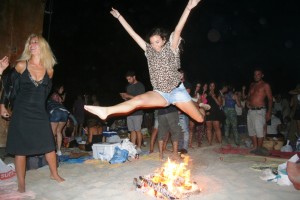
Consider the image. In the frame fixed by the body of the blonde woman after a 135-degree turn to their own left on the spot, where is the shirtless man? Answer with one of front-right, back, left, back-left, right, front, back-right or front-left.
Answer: front-right

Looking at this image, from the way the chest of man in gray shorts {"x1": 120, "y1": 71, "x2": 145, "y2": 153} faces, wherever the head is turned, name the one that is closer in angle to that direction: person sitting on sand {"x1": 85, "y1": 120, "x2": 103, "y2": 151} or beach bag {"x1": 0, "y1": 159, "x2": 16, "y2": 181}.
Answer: the beach bag

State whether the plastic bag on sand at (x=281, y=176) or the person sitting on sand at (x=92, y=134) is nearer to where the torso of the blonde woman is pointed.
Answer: the plastic bag on sand

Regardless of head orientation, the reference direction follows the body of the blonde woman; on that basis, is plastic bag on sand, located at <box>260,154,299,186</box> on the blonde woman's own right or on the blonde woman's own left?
on the blonde woman's own left

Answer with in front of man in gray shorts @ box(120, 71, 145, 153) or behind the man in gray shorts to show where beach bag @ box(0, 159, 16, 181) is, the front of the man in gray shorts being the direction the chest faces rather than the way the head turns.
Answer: in front

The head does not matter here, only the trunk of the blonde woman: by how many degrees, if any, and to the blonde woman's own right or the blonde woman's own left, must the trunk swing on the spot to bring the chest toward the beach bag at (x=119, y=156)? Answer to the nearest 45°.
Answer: approximately 135° to the blonde woman's own left

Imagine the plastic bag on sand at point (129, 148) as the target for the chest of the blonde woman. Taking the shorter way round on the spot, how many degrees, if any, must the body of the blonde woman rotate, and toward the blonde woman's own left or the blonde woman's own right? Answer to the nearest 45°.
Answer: approximately 135° to the blonde woman's own left

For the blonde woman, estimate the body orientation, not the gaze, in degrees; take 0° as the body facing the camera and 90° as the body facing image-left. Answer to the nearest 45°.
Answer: approximately 0°

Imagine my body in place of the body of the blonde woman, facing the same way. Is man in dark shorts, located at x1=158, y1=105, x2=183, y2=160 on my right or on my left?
on my left

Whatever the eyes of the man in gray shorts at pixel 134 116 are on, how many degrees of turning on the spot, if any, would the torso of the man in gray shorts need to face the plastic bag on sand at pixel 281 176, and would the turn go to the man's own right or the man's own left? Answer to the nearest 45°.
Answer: approximately 90° to the man's own left

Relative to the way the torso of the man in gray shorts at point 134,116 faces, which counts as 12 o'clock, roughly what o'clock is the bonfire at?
The bonfire is roughly at 10 o'clock from the man in gray shorts.

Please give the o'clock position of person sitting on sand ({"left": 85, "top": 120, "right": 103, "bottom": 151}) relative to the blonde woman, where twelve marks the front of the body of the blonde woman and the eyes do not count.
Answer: The person sitting on sand is roughly at 7 o'clock from the blonde woman.

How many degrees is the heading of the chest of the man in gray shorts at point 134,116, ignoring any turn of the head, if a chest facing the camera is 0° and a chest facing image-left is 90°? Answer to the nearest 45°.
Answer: approximately 45°

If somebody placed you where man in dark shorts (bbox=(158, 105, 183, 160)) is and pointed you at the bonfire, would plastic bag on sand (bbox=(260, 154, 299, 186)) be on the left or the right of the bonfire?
left

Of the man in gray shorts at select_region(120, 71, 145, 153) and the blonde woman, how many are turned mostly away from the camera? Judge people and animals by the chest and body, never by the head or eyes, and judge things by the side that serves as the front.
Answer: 0

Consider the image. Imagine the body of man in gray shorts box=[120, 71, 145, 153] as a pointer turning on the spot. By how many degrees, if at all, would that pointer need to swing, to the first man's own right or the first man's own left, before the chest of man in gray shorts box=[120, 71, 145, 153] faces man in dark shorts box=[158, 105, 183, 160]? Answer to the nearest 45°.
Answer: approximately 90° to the first man's own left
